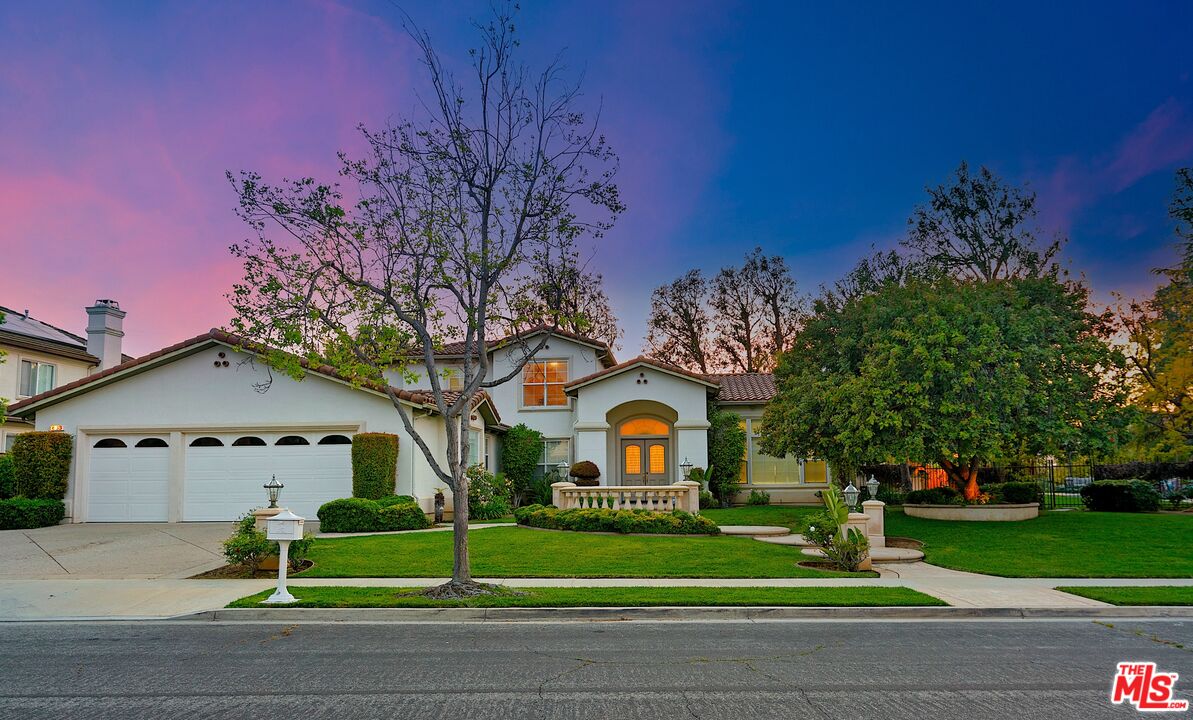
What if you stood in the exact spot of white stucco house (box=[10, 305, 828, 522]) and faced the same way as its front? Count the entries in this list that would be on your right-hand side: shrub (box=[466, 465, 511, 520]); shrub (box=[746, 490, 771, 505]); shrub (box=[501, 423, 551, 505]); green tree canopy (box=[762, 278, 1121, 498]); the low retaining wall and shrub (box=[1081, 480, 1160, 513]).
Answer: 0

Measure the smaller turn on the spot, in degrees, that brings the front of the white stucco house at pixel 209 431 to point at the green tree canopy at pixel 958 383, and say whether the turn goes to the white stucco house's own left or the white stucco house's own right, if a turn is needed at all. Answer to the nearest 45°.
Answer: approximately 90° to the white stucco house's own left

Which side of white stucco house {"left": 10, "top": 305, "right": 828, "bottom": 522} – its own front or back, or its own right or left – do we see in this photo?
front

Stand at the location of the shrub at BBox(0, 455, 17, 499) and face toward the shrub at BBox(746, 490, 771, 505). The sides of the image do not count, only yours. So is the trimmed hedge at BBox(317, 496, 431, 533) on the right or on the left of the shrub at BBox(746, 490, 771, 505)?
right

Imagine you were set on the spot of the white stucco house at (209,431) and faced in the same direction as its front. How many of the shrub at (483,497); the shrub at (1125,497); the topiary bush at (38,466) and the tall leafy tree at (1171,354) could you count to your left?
3

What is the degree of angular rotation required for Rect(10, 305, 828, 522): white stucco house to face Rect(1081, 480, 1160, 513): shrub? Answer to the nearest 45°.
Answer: approximately 90° to its left

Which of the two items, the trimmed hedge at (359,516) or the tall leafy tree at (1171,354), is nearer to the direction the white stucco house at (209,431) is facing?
the trimmed hedge

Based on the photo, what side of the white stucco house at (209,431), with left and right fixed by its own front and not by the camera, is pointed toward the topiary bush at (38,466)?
right

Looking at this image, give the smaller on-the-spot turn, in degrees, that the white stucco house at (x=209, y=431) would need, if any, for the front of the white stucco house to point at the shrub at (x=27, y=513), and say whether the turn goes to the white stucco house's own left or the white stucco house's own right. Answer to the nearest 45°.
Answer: approximately 90° to the white stucco house's own right

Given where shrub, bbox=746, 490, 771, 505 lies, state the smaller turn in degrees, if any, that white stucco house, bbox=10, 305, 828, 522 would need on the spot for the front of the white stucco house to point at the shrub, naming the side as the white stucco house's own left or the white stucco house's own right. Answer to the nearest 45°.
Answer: approximately 90° to the white stucco house's own left

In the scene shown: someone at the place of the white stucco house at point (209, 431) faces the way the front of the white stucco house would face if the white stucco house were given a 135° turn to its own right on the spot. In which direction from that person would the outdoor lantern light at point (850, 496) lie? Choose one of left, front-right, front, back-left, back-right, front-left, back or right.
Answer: back

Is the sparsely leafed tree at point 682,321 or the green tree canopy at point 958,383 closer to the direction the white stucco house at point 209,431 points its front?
the green tree canopy

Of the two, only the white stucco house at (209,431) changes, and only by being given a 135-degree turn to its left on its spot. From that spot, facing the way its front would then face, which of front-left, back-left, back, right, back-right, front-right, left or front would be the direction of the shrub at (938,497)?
front-right

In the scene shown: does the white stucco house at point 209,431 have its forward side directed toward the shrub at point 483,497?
no
